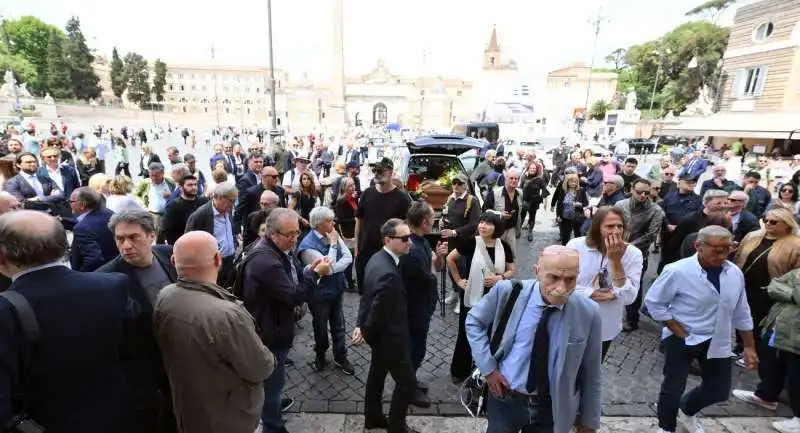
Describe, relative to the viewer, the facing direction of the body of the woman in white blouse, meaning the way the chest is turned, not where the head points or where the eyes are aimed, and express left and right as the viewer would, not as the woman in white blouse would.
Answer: facing the viewer

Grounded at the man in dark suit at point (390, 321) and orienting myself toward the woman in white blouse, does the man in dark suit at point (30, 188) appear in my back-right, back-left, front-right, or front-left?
back-left

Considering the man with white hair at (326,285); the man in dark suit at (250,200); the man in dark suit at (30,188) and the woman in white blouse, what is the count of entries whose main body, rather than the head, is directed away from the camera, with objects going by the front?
0

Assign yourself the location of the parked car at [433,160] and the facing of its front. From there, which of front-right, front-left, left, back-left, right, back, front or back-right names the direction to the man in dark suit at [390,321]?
back

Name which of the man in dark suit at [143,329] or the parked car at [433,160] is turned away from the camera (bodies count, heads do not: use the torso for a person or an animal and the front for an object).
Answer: the parked car

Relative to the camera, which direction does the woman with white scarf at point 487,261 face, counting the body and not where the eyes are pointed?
toward the camera

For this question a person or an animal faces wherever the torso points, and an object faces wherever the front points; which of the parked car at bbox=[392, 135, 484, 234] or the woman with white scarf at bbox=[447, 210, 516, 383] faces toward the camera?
the woman with white scarf

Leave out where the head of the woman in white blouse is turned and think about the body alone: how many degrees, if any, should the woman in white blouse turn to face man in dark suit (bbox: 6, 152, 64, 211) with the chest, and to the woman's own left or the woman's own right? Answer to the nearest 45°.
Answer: approximately 90° to the woman's own right

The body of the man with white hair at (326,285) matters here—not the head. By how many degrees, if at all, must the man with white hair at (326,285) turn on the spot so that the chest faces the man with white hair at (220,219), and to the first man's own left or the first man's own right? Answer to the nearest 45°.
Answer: approximately 180°

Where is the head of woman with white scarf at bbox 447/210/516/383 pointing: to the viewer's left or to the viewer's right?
to the viewer's left

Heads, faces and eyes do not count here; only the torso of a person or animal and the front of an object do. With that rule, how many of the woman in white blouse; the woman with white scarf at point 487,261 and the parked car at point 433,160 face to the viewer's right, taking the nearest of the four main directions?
0

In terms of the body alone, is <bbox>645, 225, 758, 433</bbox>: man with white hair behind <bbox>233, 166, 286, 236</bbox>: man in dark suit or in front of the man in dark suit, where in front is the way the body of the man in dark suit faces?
in front

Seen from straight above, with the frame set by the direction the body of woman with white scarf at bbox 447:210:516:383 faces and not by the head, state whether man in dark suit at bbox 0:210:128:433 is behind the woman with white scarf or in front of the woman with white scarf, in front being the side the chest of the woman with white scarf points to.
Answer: in front

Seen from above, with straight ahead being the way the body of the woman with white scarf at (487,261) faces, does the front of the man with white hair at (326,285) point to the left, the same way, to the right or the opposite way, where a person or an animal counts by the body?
to the left

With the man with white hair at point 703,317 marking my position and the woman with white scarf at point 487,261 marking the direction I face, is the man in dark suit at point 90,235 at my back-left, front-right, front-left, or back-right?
front-left
